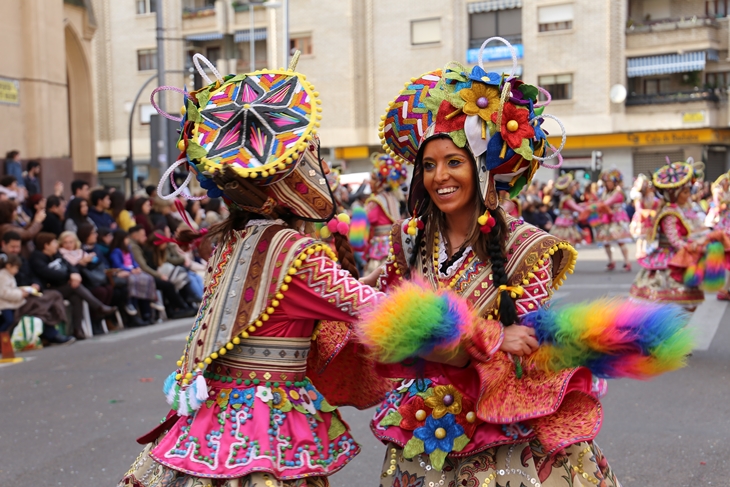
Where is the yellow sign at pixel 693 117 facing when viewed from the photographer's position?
facing the viewer

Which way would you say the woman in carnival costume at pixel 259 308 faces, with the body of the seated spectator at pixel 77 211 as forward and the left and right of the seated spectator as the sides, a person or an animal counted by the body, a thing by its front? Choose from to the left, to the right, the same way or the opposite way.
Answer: to the left

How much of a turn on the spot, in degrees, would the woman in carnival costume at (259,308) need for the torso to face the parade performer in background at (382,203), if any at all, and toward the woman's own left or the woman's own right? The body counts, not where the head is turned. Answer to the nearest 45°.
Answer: approximately 45° to the woman's own left

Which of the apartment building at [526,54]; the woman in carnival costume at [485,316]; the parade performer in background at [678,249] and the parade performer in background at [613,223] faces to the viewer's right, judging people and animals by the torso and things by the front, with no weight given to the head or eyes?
the parade performer in background at [678,249]

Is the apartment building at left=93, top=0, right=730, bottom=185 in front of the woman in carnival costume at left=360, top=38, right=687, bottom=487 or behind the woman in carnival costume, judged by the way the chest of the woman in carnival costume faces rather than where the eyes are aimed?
behind

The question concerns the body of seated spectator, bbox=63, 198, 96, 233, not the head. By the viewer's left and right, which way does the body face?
facing the viewer and to the right of the viewer

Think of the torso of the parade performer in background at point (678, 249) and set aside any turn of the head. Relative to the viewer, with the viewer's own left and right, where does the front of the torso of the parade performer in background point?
facing to the right of the viewer

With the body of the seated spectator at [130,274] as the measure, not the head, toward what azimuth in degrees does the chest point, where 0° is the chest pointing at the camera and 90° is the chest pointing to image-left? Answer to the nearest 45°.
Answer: approximately 315°

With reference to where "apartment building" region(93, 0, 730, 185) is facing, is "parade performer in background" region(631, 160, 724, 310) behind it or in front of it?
in front

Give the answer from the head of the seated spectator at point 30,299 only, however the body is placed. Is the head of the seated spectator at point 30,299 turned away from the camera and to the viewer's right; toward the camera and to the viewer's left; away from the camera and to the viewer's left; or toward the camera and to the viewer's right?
toward the camera and to the viewer's right

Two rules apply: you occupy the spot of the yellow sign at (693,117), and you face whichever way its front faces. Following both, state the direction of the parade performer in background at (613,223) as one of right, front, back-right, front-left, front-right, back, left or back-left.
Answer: front

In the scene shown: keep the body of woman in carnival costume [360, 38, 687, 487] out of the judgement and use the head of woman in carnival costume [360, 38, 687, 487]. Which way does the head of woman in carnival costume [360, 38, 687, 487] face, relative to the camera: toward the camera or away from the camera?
toward the camera

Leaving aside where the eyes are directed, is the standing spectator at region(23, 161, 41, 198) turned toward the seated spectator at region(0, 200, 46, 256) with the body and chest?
no

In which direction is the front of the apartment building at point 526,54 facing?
toward the camera

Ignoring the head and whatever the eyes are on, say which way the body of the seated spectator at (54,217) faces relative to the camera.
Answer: to the viewer's right

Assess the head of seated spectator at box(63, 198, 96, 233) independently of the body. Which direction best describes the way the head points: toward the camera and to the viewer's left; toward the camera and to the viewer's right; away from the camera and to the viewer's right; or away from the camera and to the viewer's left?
toward the camera and to the viewer's right
